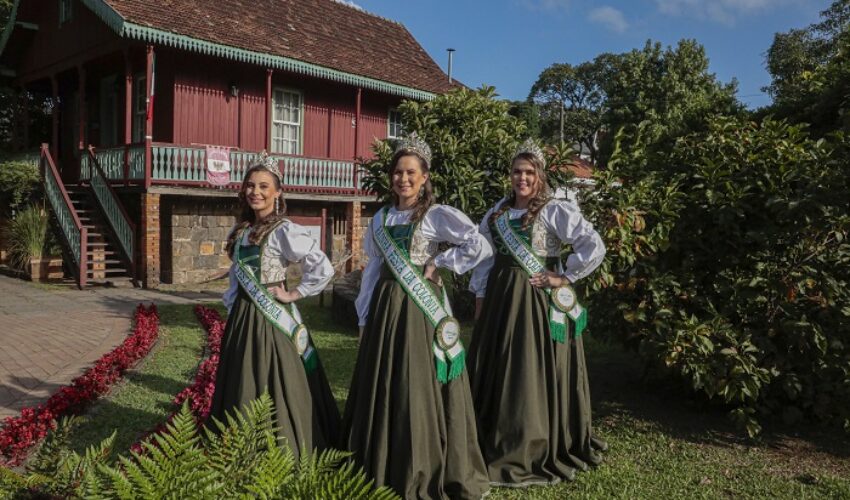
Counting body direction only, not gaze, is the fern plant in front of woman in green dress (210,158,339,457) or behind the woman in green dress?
in front

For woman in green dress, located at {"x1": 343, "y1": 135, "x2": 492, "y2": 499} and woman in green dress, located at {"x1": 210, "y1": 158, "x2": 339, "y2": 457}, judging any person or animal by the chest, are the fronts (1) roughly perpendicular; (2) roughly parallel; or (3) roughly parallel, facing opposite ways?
roughly parallel

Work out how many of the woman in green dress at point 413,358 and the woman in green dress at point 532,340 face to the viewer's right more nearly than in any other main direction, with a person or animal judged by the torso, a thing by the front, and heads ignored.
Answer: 0

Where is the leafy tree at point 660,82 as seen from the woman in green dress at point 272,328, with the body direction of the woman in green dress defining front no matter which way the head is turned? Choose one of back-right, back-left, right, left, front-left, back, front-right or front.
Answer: back

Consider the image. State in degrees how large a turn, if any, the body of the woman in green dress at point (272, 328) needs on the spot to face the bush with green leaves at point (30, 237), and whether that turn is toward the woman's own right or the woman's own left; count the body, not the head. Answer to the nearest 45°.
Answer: approximately 90° to the woman's own right

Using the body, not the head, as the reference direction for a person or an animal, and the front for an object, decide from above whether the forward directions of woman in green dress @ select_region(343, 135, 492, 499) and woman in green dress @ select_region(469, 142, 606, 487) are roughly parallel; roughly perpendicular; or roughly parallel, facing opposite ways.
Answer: roughly parallel

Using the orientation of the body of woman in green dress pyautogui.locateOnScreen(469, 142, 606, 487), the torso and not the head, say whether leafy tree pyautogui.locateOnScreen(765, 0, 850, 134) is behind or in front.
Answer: behind

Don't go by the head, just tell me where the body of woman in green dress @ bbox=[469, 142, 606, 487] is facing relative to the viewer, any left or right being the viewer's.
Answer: facing the viewer and to the left of the viewer

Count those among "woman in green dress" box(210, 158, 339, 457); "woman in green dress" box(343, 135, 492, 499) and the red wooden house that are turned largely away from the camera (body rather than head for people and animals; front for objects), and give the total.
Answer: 0

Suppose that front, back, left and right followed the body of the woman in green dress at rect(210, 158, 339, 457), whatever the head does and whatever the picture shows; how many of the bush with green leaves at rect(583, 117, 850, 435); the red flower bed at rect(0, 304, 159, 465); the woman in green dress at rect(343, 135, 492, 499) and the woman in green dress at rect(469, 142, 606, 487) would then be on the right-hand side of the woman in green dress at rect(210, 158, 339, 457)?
1

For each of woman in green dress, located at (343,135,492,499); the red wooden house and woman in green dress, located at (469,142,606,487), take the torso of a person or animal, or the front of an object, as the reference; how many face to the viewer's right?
0

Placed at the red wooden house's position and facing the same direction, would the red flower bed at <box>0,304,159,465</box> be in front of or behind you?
in front

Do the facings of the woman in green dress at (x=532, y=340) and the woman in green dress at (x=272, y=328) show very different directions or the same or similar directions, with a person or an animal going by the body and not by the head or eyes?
same or similar directions
